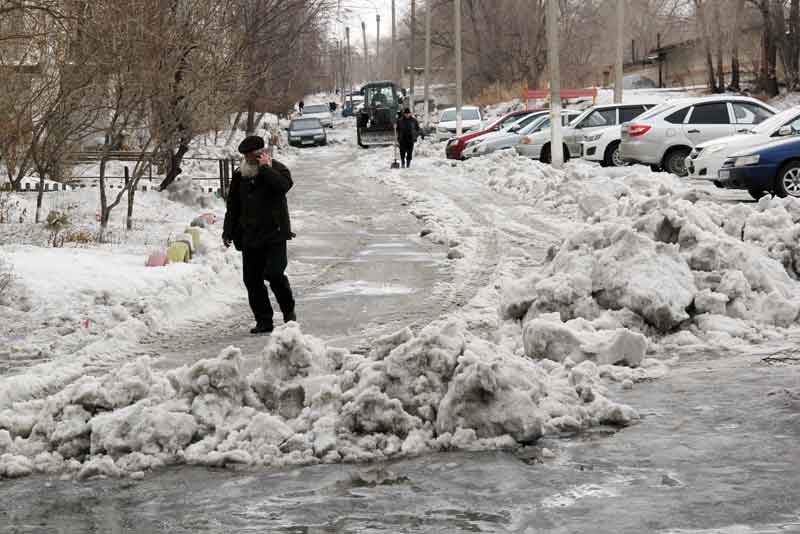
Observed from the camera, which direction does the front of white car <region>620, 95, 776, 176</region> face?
facing away from the viewer and to the right of the viewer

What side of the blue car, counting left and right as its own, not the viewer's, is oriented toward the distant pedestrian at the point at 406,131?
right

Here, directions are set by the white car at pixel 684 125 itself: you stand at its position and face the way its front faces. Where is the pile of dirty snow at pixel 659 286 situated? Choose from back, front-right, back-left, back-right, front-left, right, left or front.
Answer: back-right

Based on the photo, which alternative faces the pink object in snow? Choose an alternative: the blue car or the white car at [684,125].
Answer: the blue car

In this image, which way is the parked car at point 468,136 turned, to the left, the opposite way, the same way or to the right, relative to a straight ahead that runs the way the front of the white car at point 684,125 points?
the opposite way

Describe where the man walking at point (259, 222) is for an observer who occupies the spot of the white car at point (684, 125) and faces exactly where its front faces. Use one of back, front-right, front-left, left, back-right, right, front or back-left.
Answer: back-right

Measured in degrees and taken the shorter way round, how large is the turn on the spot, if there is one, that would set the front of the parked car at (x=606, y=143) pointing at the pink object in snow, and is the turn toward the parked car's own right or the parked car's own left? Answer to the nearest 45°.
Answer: approximately 45° to the parked car's own left

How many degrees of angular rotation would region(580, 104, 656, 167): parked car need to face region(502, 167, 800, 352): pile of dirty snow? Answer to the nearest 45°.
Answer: approximately 45° to its left

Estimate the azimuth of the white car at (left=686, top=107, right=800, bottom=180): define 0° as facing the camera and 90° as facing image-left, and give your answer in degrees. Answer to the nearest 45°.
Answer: approximately 45°

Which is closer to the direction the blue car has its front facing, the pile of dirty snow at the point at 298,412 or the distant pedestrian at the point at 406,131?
the pile of dirty snow

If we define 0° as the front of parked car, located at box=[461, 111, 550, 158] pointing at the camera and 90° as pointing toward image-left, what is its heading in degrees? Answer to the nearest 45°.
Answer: approximately 45°
